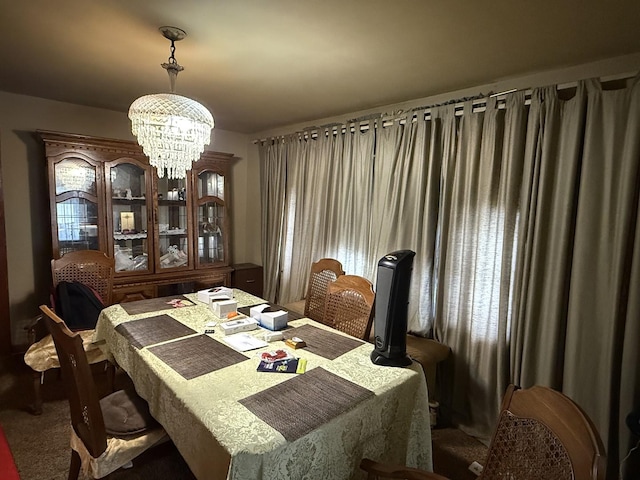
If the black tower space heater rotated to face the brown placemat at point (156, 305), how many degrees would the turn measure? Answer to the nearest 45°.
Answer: approximately 45° to its right

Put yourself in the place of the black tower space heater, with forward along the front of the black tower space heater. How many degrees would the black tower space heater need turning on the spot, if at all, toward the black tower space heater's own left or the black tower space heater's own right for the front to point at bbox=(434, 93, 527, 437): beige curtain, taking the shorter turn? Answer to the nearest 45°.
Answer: approximately 180°

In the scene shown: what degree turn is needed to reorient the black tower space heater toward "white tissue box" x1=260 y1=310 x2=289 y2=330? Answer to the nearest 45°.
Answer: approximately 45° to its right

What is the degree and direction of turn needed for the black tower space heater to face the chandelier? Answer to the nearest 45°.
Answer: approximately 45° to its right

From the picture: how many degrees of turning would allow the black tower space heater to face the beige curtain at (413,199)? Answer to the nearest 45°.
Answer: approximately 135° to its right

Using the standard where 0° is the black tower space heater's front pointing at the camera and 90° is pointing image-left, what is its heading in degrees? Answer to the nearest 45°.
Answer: approximately 45°

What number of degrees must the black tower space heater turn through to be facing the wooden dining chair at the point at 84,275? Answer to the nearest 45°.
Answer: approximately 45° to its right

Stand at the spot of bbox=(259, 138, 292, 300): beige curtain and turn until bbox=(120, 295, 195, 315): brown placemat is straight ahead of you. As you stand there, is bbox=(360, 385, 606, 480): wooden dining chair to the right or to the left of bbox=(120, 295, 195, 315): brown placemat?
left

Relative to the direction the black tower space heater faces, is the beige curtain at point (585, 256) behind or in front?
behind

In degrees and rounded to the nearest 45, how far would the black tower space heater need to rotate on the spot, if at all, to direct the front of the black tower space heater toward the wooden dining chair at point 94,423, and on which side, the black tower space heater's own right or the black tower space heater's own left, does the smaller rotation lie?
approximately 45° to the black tower space heater's own right

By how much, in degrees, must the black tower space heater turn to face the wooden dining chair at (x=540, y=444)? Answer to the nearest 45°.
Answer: approximately 90° to its left

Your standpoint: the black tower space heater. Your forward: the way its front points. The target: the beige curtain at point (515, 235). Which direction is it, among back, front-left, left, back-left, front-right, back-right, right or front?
back

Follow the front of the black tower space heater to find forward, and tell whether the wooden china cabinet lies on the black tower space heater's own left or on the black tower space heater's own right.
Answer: on the black tower space heater's own right
